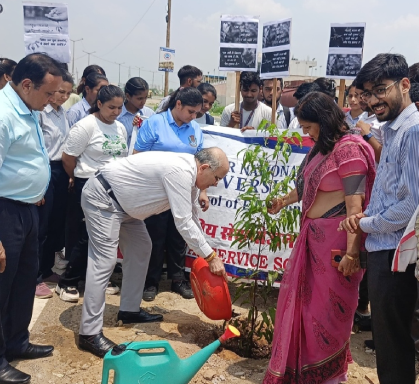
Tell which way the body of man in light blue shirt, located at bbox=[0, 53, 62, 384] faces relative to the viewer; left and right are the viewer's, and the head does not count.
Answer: facing to the right of the viewer

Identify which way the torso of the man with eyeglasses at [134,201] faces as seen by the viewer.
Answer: to the viewer's right

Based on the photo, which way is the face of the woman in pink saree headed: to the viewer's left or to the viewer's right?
to the viewer's left

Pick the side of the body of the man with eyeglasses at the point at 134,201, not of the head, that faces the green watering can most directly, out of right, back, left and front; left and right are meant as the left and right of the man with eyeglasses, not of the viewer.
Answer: right

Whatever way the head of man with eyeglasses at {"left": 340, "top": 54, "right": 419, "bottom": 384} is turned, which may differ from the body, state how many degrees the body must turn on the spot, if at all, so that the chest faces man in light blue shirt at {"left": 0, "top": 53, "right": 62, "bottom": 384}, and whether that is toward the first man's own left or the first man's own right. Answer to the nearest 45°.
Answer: approximately 45° to the first man's own right

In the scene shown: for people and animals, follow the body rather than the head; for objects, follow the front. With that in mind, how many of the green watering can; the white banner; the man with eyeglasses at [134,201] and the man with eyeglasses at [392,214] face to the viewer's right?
2

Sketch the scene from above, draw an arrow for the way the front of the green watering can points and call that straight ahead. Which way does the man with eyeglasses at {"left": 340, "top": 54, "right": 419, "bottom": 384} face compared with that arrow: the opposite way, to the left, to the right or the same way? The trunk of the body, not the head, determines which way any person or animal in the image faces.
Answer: the opposite way

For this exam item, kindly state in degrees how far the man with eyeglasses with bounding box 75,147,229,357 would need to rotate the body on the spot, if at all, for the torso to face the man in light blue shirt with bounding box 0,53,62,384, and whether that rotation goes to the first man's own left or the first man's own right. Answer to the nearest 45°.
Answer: approximately 135° to the first man's own right

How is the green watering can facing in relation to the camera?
to the viewer's right

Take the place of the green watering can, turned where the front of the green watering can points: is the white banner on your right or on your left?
on your left
